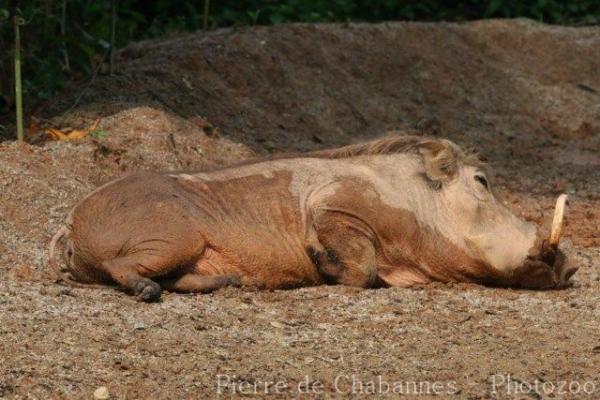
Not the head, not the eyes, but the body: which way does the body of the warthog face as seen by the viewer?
to the viewer's right

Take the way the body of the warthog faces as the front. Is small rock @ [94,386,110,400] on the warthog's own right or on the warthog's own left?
on the warthog's own right
